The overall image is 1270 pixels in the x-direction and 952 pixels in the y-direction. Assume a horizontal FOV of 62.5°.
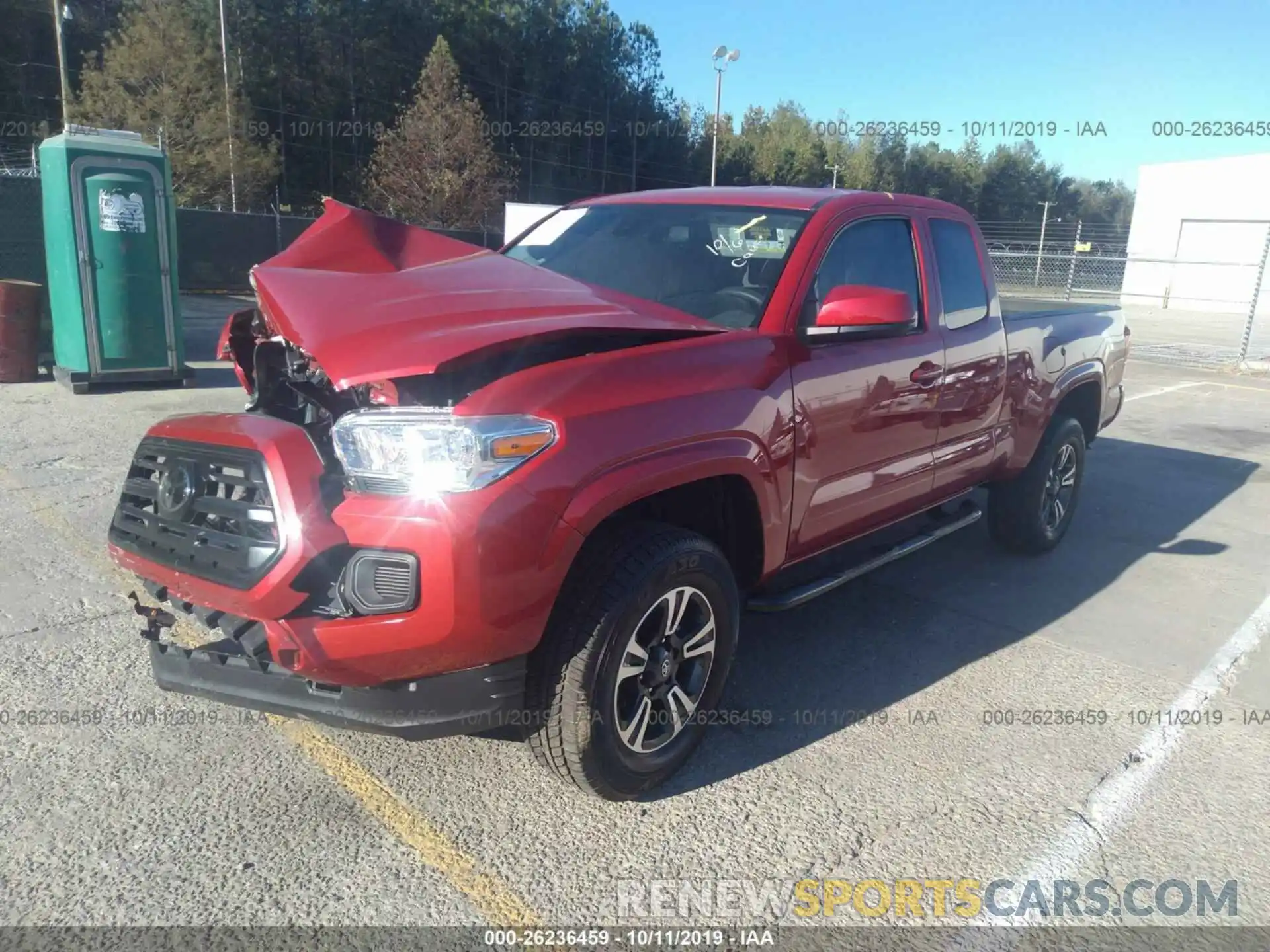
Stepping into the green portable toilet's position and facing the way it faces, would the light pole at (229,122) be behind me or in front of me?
behind

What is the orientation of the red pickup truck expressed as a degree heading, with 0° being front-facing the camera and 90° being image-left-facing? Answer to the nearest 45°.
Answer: approximately 45°

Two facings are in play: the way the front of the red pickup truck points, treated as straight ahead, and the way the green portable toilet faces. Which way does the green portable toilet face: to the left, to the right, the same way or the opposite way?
to the left

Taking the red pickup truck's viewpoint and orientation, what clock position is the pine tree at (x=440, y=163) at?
The pine tree is roughly at 4 o'clock from the red pickup truck.

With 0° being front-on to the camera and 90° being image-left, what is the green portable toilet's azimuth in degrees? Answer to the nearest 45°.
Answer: approximately 0°

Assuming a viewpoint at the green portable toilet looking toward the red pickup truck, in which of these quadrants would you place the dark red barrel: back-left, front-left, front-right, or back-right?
back-right

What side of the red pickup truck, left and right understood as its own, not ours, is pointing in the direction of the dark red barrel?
right

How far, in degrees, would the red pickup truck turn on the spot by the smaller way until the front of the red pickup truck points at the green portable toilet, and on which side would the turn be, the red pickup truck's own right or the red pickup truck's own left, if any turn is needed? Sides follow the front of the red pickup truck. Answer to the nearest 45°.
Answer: approximately 90° to the red pickup truck's own right

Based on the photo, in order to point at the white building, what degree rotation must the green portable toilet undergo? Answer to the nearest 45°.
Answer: approximately 90° to its left
